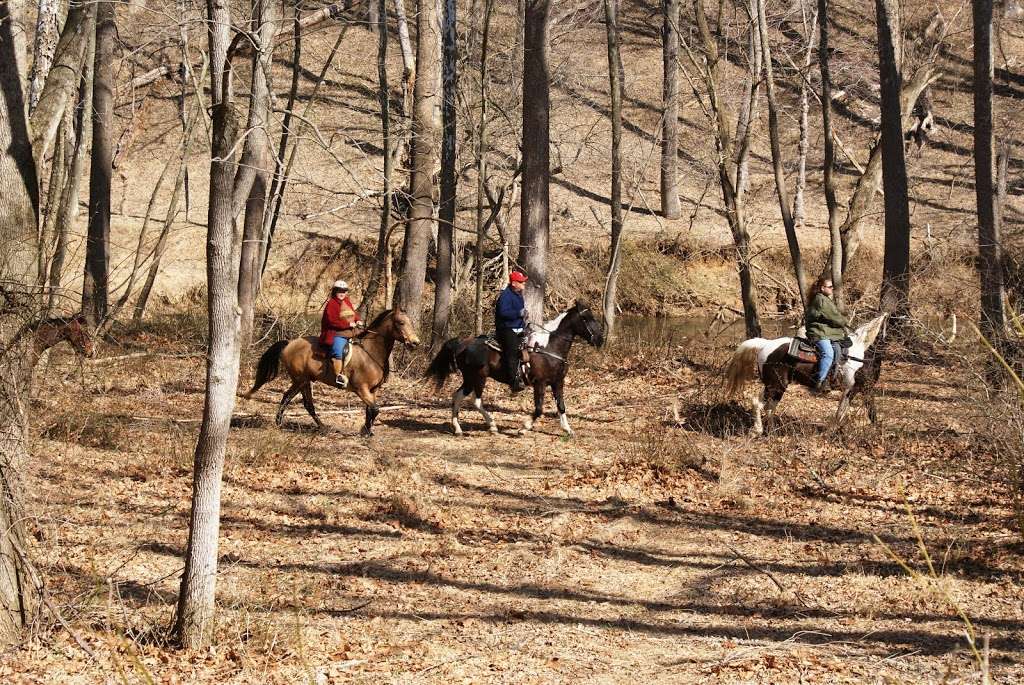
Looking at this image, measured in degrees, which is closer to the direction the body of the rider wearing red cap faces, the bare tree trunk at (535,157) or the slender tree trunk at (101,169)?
the bare tree trunk

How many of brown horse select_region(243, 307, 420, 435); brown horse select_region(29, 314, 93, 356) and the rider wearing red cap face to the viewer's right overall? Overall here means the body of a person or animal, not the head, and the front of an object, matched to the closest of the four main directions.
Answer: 3

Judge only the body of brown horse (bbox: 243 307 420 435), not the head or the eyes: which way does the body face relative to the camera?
to the viewer's right

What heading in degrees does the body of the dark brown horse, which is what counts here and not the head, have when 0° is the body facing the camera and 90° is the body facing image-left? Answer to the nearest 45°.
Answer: approximately 270°

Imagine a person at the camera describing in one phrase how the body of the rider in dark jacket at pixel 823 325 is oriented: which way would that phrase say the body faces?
to the viewer's right

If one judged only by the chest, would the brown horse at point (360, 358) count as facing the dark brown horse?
yes

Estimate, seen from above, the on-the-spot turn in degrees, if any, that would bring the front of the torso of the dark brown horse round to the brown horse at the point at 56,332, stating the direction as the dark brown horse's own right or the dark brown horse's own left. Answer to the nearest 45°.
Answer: approximately 135° to the dark brown horse's own right

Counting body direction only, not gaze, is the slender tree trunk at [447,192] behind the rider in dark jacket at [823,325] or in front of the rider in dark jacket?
behind

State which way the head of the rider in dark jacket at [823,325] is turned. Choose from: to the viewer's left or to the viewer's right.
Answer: to the viewer's right

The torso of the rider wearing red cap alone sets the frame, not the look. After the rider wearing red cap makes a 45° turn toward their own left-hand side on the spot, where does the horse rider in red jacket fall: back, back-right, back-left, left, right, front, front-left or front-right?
back-left

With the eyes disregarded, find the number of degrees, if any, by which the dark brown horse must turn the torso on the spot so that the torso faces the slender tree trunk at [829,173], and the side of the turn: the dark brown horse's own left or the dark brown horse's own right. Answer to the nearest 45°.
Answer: approximately 45° to the dark brown horse's own left
